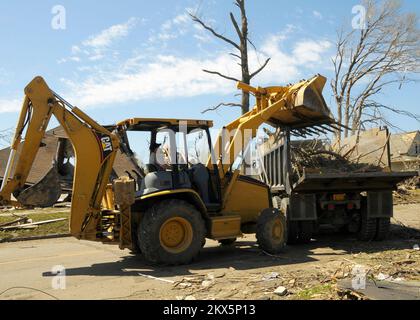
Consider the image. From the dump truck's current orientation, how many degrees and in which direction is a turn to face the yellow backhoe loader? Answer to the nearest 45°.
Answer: approximately 90° to its left

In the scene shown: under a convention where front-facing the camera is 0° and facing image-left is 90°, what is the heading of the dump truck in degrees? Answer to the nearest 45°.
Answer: approximately 135°

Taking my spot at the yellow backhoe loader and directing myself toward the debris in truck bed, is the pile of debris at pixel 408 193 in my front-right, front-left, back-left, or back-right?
front-left
